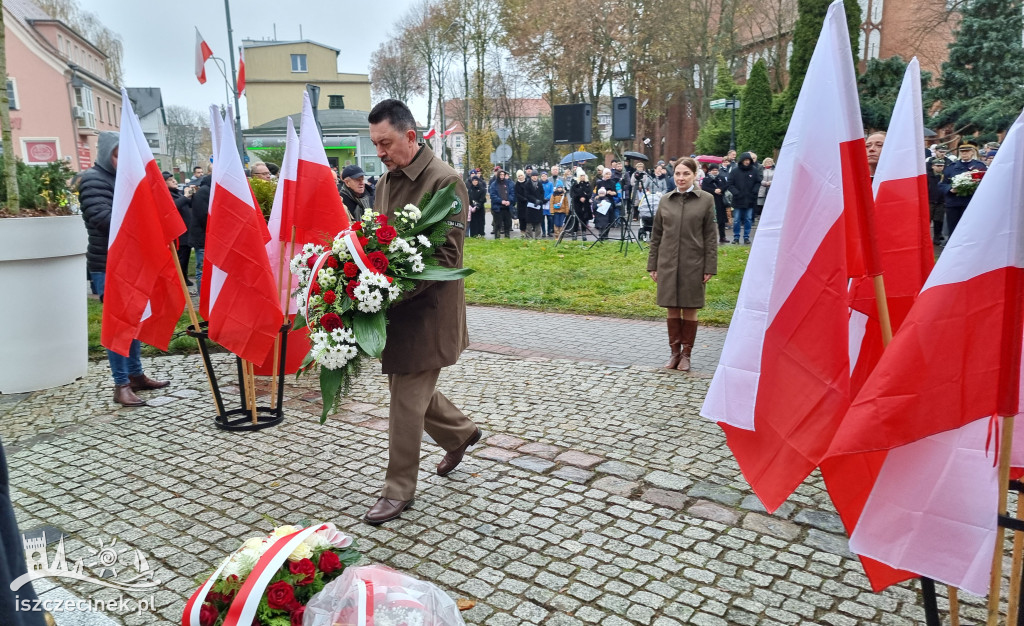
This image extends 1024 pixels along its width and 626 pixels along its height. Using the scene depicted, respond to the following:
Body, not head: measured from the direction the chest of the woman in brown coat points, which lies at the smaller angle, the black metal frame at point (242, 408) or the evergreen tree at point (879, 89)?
the black metal frame

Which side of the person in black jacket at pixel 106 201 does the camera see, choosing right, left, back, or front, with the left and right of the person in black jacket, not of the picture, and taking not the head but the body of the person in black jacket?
right

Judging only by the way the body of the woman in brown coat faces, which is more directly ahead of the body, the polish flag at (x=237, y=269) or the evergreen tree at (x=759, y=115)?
the polish flag

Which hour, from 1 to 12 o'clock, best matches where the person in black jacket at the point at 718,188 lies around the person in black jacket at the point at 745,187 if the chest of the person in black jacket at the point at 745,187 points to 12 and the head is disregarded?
the person in black jacket at the point at 718,188 is roughly at 3 o'clock from the person in black jacket at the point at 745,187.

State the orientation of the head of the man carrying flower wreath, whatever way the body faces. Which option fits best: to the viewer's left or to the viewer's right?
to the viewer's left

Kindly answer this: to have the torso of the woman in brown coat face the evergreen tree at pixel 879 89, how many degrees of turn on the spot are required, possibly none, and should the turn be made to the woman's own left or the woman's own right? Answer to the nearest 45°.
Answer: approximately 180°

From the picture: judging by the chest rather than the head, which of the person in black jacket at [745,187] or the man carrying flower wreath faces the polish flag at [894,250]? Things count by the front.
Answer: the person in black jacket

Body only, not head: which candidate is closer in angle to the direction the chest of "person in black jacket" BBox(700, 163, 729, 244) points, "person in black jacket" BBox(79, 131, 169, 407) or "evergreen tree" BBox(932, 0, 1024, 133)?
the person in black jacket
